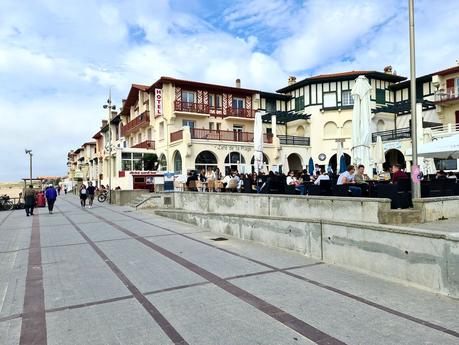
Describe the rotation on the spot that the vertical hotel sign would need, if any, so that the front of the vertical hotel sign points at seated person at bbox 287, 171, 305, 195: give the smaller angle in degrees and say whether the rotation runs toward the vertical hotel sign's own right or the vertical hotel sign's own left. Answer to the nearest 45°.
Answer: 0° — it already faces them

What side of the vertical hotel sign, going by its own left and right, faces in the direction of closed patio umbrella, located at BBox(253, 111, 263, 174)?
front

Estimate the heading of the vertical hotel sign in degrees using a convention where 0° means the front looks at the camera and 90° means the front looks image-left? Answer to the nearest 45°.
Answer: approximately 0°

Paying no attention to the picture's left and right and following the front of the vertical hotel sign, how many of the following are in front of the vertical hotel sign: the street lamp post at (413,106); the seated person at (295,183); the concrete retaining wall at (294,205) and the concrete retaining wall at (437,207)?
4

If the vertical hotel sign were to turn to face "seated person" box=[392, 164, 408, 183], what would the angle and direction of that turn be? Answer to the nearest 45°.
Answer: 0° — it already faces them

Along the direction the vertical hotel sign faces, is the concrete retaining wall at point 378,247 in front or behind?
in front

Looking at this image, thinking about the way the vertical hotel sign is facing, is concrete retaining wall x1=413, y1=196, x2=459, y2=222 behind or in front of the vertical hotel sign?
in front

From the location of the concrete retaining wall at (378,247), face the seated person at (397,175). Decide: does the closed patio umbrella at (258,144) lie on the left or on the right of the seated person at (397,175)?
left

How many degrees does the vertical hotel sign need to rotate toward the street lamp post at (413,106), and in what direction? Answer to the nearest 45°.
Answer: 0° — it already faces it

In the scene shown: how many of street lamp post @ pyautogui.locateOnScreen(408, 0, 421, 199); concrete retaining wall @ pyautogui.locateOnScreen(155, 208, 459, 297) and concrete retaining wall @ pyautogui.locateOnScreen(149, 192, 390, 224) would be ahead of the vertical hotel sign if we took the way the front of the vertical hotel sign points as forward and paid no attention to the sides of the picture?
3
